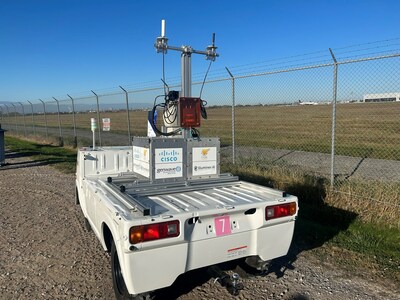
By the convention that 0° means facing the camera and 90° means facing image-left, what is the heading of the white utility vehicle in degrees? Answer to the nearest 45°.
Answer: approximately 135°
